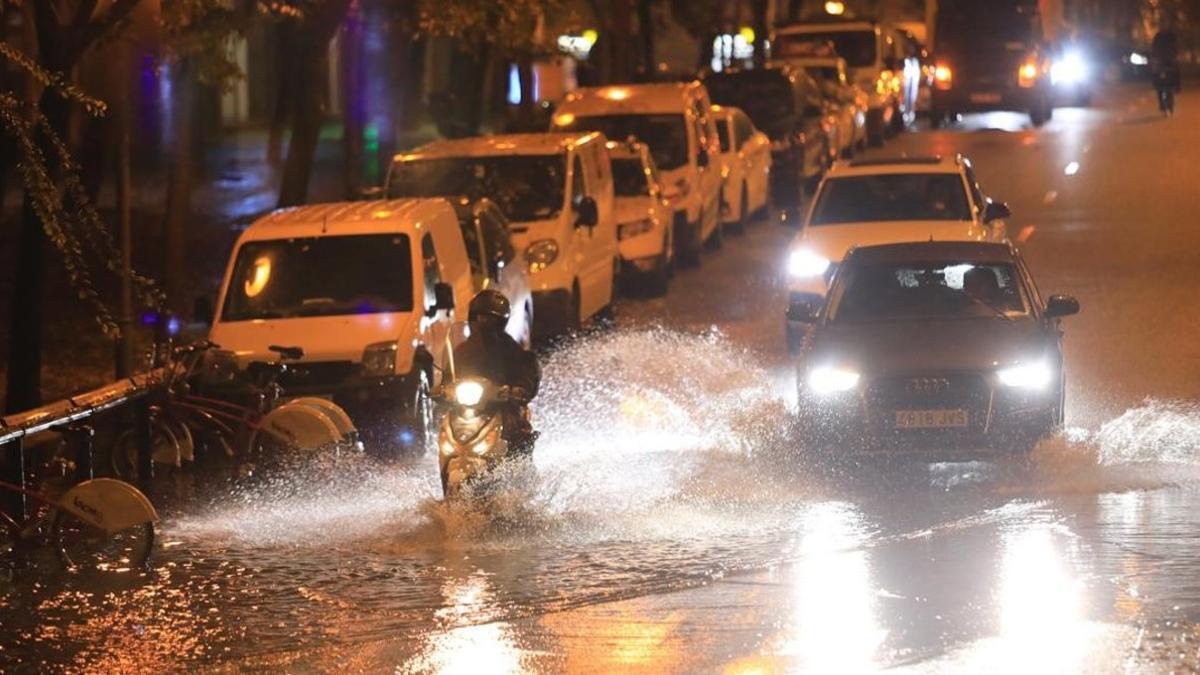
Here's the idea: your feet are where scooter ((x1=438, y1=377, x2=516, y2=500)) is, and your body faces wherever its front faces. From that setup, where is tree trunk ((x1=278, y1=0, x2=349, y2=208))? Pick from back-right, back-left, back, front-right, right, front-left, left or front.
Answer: back

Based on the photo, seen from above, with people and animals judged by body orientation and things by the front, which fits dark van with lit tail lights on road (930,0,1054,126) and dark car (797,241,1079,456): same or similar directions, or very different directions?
very different directions

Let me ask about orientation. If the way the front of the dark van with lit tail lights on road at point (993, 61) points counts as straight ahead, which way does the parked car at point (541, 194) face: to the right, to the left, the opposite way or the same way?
the opposite way

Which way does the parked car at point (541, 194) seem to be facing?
toward the camera

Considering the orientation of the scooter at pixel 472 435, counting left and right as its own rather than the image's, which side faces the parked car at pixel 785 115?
back

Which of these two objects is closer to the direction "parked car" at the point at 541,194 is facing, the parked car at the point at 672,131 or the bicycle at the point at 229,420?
the bicycle

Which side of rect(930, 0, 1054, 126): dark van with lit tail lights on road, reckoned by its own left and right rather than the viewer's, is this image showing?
back

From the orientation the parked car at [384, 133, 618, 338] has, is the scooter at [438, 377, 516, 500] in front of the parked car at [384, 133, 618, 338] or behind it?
in front

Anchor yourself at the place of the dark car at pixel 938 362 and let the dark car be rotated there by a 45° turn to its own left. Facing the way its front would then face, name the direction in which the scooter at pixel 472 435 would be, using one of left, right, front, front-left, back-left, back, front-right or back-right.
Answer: right

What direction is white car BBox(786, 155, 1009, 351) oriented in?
toward the camera

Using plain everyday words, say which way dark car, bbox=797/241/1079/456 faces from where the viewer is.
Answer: facing the viewer

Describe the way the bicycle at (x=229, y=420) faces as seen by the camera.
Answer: facing to the left of the viewer
